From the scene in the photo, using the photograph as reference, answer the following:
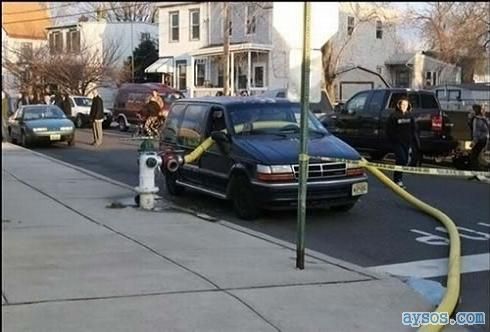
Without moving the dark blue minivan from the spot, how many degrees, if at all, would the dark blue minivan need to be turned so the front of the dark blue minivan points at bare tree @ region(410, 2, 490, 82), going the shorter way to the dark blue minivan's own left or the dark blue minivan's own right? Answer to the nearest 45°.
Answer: approximately 90° to the dark blue minivan's own left

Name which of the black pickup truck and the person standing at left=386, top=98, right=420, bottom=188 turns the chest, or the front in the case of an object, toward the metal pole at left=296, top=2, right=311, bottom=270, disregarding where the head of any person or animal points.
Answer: the person standing

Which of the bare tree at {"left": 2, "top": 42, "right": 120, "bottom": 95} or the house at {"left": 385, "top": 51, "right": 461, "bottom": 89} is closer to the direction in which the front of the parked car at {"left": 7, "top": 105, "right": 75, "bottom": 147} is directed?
the house

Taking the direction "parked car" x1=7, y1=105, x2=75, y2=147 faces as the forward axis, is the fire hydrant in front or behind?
in front

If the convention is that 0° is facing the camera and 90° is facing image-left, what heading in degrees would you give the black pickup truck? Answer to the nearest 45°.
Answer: approximately 135°

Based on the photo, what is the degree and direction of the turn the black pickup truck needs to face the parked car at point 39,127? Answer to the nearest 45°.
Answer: approximately 45° to its left

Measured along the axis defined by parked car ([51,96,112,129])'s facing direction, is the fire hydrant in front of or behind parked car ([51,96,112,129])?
in front

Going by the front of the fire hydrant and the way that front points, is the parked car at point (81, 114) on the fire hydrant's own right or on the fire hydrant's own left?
on the fire hydrant's own left

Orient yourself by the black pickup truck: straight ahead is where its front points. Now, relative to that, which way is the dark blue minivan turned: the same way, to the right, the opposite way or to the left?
the opposite way

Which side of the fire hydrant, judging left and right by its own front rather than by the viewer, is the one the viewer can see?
right

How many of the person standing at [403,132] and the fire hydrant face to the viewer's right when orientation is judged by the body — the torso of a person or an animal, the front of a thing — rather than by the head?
1

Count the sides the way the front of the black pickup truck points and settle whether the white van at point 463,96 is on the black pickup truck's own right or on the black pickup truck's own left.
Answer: on the black pickup truck's own right

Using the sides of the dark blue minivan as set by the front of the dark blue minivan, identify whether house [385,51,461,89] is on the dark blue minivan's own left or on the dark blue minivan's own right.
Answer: on the dark blue minivan's own left

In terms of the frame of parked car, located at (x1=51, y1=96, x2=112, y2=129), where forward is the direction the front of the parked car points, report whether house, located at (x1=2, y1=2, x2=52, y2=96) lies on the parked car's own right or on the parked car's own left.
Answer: on the parked car's own right
